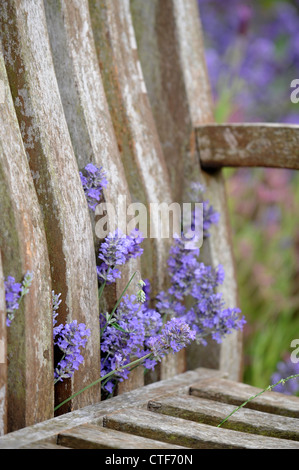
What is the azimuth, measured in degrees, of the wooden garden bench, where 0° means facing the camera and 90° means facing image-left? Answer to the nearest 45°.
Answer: approximately 315°
